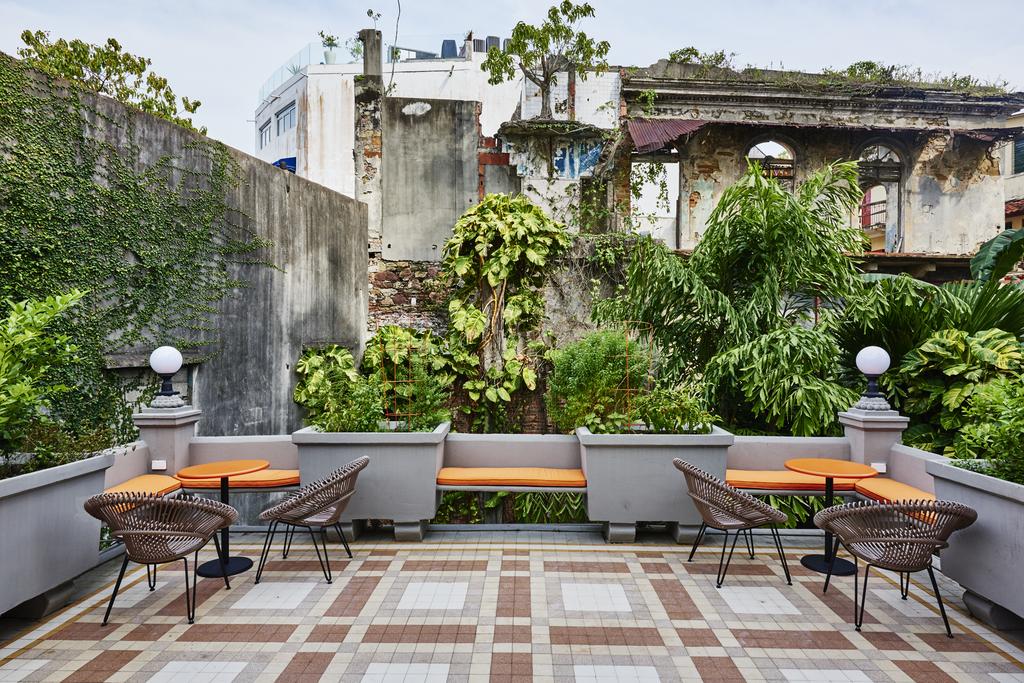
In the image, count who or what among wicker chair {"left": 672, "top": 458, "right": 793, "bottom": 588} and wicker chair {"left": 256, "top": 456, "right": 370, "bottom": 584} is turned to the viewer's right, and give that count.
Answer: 1

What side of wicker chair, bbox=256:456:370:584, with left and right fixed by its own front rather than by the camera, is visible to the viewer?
left

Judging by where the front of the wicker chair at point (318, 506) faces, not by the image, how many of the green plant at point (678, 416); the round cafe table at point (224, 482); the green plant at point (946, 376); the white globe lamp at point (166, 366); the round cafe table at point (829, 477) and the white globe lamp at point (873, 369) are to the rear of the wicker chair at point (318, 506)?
4

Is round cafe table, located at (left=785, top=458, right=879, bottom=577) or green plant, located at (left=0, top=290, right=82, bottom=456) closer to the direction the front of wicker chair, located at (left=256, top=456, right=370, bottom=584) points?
the green plant

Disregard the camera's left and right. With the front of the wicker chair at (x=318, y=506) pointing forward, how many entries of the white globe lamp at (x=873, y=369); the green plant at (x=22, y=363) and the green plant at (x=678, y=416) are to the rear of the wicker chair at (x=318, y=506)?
2

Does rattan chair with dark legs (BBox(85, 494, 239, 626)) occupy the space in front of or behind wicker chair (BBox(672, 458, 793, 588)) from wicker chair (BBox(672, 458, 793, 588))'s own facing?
behind

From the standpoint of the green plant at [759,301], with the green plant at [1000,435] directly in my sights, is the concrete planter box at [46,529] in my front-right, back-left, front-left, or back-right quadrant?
front-right

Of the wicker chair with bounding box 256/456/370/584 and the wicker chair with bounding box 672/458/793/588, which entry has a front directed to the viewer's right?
the wicker chair with bounding box 672/458/793/588

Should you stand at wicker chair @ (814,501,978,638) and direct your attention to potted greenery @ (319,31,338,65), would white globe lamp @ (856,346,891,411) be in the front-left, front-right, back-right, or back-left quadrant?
front-right

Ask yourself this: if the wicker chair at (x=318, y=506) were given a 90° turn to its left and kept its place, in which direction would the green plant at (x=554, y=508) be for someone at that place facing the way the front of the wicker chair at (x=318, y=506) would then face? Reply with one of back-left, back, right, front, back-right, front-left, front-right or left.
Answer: back-left

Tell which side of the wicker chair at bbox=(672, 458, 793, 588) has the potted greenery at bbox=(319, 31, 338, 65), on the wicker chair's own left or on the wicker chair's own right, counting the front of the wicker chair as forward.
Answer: on the wicker chair's own left

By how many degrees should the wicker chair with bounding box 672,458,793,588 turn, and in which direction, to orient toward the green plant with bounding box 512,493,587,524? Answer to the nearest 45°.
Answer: approximately 135° to its left

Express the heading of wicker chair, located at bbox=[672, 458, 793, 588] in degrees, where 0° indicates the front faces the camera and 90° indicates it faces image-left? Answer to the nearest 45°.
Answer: approximately 270°

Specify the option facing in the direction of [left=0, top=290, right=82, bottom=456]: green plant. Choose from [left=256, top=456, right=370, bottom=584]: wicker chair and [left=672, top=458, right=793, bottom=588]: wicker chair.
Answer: [left=256, top=456, right=370, bottom=584]: wicker chair

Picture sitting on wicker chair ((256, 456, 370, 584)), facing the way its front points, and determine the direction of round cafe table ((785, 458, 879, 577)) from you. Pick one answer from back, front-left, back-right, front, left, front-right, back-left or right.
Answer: back

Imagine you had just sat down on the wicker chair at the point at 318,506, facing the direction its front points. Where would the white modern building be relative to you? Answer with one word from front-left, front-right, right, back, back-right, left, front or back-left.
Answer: right
